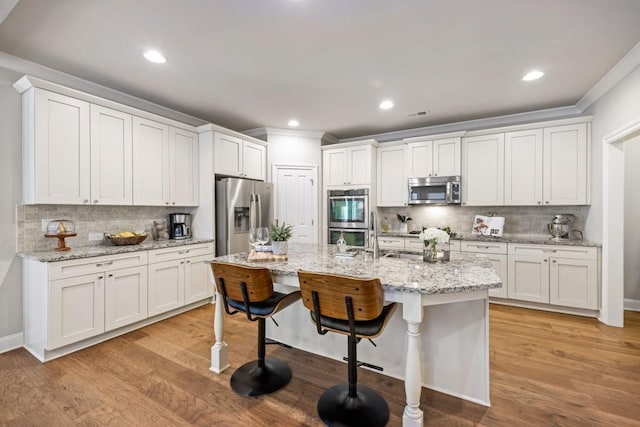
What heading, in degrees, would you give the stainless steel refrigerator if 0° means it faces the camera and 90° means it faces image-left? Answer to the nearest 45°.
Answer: approximately 315°

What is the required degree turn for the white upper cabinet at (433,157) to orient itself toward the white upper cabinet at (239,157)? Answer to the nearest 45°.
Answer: approximately 45° to its right

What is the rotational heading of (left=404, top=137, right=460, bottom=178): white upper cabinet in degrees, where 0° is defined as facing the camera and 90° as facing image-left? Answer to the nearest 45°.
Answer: approximately 0°

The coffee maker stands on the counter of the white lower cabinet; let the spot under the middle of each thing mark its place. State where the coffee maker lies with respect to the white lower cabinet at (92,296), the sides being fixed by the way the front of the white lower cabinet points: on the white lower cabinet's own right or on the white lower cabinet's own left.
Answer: on the white lower cabinet's own left

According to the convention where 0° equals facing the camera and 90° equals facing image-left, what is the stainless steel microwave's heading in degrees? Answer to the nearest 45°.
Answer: approximately 0°

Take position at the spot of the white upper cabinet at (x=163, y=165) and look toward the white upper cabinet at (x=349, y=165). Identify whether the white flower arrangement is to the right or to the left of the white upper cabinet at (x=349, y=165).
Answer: right

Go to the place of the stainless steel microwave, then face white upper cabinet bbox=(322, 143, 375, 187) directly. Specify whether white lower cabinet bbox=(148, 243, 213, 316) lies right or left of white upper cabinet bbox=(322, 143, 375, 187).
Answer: left
